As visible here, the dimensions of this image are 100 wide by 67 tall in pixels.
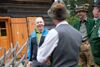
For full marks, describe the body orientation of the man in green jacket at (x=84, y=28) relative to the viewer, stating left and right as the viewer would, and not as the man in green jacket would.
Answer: facing the viewer and to the left of the viewer

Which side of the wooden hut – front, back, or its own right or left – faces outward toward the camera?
front

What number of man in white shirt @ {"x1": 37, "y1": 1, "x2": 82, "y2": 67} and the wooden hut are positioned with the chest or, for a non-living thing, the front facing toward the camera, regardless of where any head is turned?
1

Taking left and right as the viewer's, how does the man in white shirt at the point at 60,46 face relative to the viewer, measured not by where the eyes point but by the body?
facing away from the viewer and to the left of the viewer

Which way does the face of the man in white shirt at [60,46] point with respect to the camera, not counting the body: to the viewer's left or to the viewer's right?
to the viewer's left

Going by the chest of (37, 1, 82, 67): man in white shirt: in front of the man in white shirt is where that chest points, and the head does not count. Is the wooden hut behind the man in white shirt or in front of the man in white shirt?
in front

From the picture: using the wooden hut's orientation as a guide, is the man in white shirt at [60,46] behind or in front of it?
in front

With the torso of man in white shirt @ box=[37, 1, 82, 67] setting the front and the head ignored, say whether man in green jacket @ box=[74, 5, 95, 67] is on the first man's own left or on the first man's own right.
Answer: on the first man's own right

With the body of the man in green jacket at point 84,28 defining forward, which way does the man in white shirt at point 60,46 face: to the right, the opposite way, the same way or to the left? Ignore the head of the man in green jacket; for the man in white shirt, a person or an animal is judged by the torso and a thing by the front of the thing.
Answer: to the right
